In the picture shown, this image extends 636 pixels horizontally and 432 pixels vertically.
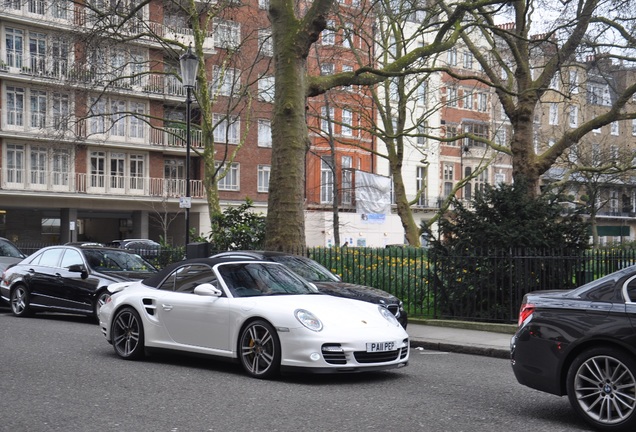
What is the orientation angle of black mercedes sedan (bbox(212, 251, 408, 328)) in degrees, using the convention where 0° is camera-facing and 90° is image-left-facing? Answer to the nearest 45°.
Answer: approximately 315°

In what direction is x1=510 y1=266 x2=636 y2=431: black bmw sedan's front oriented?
to the viewer's right

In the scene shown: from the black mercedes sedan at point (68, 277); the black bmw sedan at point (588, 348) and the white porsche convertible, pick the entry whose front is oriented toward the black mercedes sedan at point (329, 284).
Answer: the black mercedes sedan at point (68, 277)

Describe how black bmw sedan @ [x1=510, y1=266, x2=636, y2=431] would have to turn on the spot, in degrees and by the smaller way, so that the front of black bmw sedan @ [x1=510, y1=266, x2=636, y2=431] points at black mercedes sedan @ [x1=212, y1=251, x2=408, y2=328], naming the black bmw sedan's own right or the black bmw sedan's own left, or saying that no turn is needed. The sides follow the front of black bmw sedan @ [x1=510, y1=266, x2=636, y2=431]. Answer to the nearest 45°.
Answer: approximately 135° to the black bmw sedan's own left

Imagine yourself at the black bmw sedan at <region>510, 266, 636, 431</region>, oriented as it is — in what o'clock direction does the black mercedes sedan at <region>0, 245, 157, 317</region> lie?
the black mercedes sedan at <region>0, 245, 157, 317</region> is roughly at 7 o'clock from the black bmw sedan at <region>510, 266, 636, 431</region>.

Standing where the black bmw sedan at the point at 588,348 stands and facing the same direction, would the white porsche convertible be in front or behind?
behind

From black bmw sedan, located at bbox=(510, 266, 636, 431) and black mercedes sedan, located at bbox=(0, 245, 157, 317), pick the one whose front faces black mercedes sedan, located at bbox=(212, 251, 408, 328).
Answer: black mercedes sedan, located at bbox=(0, 245, 157, 317)

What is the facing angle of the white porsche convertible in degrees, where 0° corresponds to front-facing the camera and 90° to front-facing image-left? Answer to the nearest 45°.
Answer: approximately 315°

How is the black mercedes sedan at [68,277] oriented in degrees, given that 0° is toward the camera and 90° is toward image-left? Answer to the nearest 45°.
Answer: approximately 315°

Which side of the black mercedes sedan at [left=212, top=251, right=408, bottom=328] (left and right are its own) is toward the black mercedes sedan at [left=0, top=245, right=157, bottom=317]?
back
